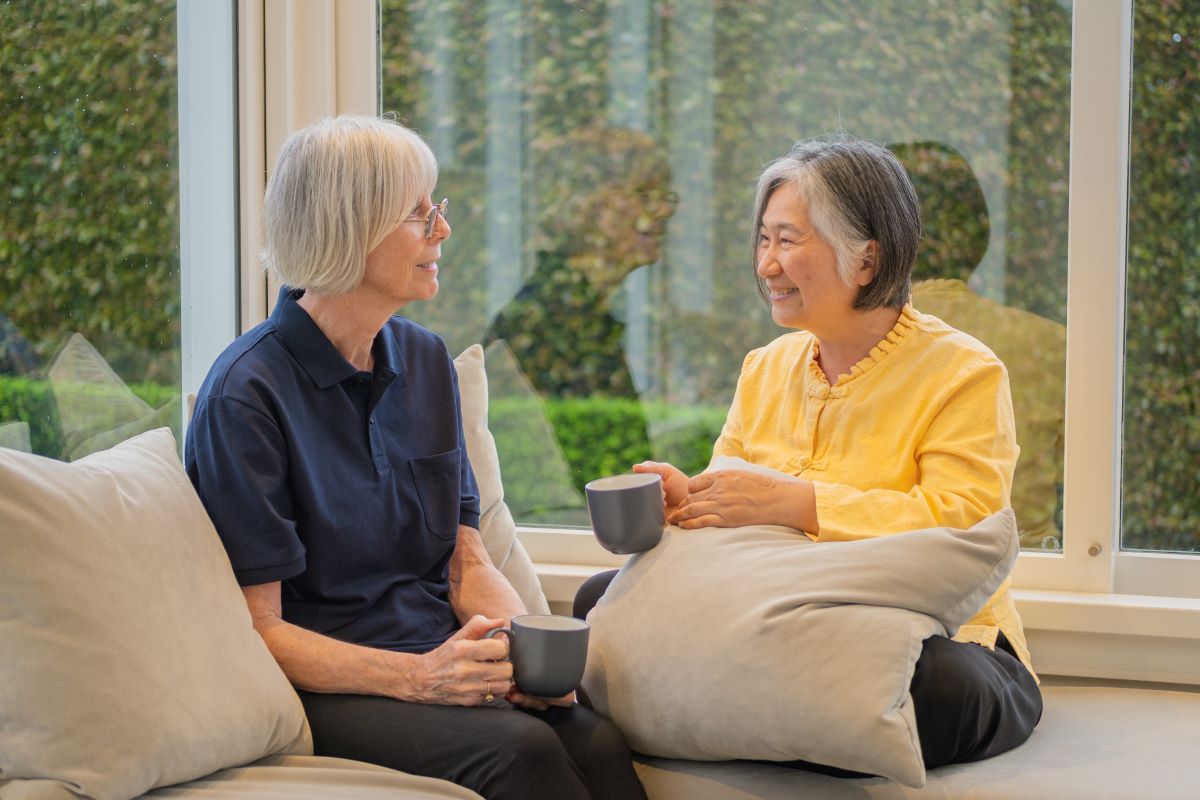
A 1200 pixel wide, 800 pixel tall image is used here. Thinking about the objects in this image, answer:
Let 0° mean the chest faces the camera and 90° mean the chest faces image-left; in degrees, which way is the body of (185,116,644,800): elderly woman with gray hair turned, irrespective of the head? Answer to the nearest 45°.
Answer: approximately 315°

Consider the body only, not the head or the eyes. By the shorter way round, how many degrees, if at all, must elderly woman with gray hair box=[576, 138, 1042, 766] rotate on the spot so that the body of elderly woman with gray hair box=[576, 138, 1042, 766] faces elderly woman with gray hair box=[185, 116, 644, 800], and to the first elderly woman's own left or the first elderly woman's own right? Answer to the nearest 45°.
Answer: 0° — they already face them

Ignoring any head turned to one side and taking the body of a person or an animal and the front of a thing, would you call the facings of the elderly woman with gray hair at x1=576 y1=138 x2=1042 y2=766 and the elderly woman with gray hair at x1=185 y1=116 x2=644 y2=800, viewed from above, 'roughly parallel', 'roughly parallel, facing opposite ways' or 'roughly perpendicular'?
roughly perpendicular

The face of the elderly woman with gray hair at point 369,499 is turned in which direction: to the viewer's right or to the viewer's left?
to the viewer's right

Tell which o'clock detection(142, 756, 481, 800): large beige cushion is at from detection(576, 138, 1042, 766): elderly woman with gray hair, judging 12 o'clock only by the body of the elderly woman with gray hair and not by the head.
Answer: The large beige cushion is roughly at 12 o'clock from the elderly woman with gray hair.

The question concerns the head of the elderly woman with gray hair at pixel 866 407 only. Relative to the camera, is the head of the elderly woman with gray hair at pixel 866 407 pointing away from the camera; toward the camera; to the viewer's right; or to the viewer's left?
to the viewer's left

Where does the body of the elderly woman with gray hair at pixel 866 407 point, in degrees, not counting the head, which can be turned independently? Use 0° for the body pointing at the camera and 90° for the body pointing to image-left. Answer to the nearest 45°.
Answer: approximately 45°
